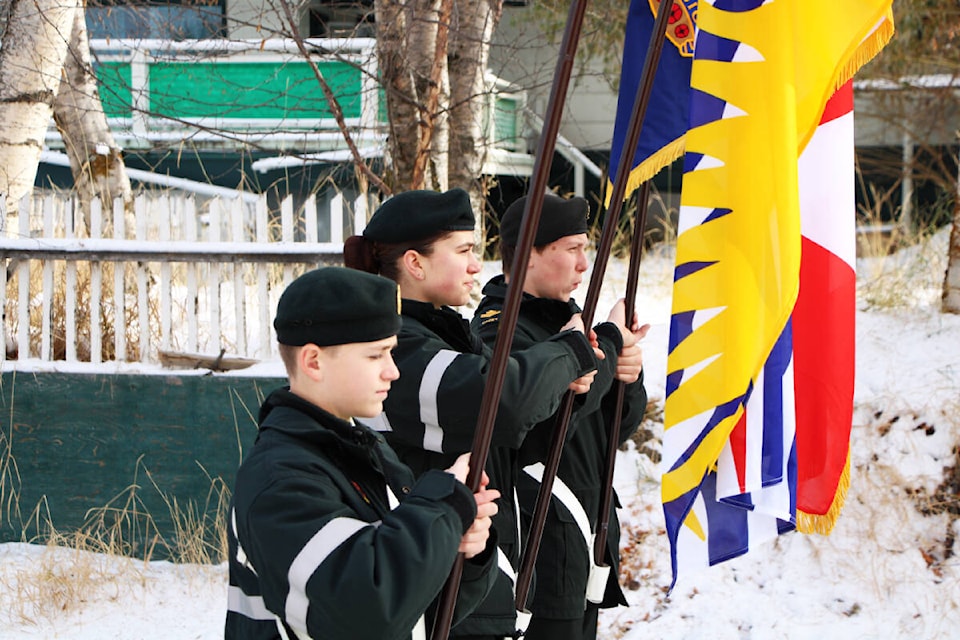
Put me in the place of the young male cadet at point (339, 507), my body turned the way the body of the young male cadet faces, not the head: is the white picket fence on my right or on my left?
on my left

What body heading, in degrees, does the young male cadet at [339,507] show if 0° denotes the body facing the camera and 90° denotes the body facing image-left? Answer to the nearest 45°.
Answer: approximately 270°

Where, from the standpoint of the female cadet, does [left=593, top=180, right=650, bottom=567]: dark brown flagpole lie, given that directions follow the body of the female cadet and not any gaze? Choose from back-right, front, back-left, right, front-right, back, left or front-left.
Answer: front-left

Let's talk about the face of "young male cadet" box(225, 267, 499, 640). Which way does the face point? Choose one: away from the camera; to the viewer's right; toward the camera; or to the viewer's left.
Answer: to the viewer's right

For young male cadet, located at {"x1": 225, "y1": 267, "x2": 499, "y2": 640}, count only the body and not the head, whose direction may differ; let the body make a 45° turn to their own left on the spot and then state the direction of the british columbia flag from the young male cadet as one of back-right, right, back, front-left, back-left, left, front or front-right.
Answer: front

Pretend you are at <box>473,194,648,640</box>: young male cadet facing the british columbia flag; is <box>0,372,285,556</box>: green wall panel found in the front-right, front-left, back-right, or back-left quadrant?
back-left

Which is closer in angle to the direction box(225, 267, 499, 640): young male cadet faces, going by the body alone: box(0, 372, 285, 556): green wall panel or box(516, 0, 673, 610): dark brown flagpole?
the dark brown flagpole

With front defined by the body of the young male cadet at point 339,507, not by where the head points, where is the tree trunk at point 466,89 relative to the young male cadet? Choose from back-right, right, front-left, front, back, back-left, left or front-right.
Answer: left

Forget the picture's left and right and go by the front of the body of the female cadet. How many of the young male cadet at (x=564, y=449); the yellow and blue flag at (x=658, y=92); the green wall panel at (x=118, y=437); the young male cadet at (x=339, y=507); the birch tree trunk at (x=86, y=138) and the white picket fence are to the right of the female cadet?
1

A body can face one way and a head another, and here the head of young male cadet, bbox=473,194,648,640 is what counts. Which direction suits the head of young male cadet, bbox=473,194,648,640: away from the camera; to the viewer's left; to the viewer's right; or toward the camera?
to the viewer's right

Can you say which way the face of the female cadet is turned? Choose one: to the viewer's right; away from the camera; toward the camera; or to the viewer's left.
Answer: to the viewer's right

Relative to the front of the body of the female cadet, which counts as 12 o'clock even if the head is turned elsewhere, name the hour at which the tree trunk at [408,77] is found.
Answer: The tree trunk is roughly at 9 o'clock from the female cadet.

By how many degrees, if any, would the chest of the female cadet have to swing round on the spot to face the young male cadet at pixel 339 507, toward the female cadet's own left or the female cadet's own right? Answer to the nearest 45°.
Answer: approximately 90° to the female cadet's own right

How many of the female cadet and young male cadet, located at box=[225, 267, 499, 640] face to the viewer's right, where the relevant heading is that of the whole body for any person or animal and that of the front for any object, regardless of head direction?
2

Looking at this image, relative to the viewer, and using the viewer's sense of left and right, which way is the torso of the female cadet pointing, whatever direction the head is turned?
facing to the right of the viewer

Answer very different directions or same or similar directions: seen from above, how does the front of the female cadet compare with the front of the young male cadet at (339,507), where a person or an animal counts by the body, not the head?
same or similar directions
